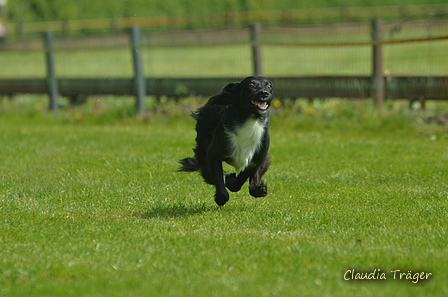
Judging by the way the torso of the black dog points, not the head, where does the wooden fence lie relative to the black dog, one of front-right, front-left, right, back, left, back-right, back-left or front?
back-left

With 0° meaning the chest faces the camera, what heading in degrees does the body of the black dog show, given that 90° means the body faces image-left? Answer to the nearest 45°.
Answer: approximately 315°
